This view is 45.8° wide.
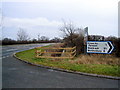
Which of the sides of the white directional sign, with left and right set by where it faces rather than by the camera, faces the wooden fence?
right

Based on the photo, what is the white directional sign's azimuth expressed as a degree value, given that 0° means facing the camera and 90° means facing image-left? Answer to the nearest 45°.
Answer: approximately 0°
